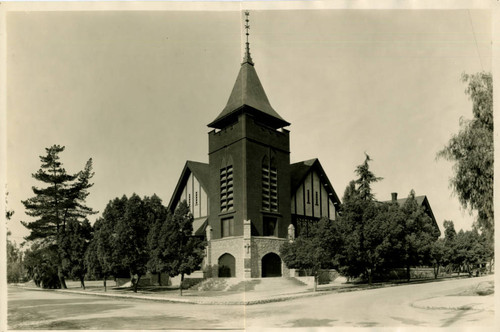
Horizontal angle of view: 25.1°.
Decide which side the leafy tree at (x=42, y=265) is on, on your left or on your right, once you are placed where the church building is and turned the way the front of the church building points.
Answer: on your right

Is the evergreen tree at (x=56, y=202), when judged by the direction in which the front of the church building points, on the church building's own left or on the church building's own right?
on the church building's own right

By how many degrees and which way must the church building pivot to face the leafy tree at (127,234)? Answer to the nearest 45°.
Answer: approximately 90° to its right

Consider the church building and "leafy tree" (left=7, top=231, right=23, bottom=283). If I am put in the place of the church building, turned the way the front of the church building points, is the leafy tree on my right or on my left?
on my right

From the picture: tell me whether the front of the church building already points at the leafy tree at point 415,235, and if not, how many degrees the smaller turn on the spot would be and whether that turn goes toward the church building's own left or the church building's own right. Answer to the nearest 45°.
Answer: approximately 135° to the church building's own left

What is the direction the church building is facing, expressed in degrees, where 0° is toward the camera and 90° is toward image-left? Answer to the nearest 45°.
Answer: approximately 0°

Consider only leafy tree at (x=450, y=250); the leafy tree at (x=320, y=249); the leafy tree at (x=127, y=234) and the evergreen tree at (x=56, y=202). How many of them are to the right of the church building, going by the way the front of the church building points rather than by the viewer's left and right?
2

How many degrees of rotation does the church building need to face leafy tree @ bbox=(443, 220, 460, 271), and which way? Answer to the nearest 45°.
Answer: approximately 135° to its left

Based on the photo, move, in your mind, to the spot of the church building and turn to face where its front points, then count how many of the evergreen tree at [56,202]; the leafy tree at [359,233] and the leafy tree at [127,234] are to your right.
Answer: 2

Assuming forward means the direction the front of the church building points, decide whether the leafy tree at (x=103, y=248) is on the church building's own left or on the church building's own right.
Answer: on the church building's own right
